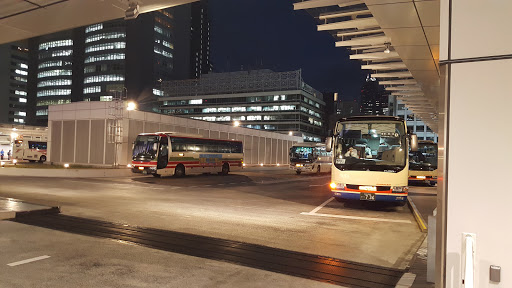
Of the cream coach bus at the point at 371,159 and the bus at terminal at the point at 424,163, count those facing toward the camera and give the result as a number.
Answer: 2

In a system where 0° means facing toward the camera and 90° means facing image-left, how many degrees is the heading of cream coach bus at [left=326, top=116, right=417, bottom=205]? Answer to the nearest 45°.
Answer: approximately 0°

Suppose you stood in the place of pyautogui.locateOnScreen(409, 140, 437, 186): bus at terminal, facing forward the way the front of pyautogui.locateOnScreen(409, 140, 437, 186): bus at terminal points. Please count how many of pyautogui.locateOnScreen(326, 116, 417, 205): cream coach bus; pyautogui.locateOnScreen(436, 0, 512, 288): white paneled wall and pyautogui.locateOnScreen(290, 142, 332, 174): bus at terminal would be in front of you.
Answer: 2

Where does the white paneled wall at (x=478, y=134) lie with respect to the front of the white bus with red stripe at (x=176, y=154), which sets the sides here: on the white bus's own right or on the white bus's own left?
on the white bus's own left

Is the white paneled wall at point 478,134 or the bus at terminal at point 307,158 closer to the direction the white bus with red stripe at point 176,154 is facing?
the white paneled wall

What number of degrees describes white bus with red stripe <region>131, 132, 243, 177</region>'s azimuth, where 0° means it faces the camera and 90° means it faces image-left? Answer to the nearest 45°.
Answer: approximately 45°

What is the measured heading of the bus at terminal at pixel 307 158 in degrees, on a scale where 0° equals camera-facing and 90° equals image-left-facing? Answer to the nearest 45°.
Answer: approximately 45°

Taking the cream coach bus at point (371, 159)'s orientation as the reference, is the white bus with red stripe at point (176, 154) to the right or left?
on its right
